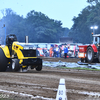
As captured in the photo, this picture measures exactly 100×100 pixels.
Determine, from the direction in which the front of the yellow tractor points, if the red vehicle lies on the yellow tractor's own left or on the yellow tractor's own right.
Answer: on the yellow tractor's own left

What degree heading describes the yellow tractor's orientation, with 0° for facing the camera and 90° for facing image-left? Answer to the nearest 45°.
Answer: approximately 315°
